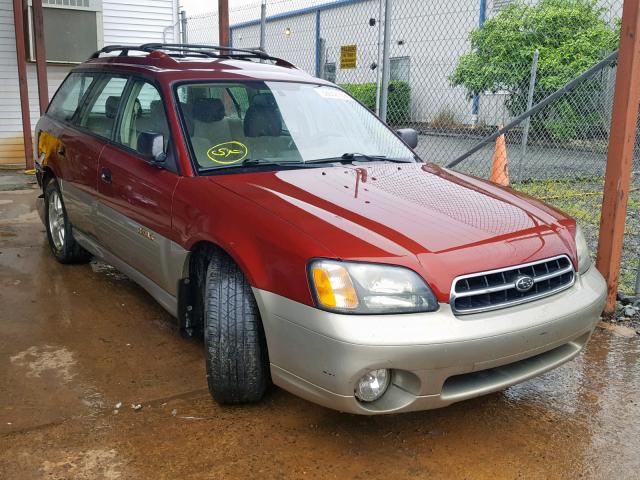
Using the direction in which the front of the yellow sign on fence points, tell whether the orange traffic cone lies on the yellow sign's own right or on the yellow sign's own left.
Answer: on the yellow sign's own left

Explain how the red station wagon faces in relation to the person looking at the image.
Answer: facing the viewer and to the right of the viewer

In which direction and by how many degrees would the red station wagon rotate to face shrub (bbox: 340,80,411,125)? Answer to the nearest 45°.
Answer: approximately 135° to its left

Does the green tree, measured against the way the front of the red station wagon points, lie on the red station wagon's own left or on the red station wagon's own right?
on the red station wagon's own left

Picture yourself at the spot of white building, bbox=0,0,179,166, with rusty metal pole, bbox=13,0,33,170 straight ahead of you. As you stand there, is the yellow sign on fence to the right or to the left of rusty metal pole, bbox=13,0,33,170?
left

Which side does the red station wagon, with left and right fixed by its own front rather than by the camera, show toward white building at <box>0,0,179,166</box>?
back

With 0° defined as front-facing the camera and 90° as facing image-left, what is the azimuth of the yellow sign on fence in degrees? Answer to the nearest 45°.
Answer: approximately 0°

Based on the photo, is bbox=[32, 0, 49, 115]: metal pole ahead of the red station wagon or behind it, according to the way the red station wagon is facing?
behind

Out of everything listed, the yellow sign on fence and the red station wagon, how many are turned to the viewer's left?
0

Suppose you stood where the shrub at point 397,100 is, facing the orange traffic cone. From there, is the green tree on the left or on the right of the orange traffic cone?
left

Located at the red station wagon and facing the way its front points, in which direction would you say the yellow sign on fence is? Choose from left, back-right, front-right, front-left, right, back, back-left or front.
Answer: back-left

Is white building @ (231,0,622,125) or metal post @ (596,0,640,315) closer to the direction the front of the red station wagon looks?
the metal post
